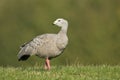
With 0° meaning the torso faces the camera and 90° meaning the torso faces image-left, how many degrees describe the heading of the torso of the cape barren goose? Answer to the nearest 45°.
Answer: approximately 270°
